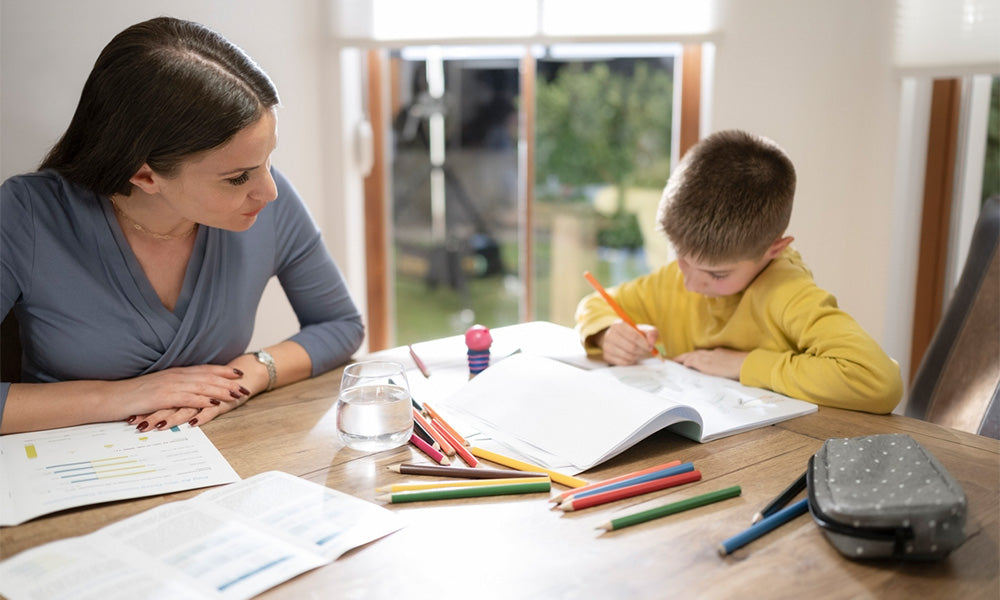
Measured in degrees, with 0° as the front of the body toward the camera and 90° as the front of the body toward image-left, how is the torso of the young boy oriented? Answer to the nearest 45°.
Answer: approximately 45°

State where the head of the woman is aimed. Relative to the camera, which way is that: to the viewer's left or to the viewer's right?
to the viewer's right

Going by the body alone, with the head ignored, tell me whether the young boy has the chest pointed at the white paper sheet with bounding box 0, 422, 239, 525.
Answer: yes

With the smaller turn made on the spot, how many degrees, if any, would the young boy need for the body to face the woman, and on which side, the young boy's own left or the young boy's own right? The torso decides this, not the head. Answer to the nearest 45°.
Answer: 0° — they already face them

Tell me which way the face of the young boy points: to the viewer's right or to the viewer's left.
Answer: to the viewer's left

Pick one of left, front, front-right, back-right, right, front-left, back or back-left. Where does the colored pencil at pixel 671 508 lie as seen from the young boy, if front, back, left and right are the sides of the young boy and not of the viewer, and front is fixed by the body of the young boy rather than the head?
front-left

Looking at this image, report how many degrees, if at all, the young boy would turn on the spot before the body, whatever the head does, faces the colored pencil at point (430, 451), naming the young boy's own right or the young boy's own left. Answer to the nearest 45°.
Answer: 0° — they already face it
